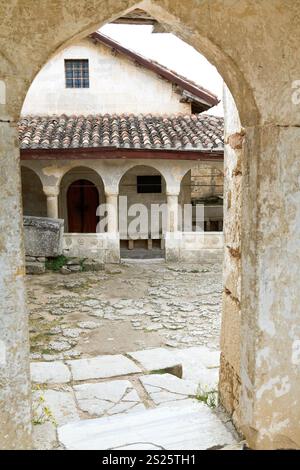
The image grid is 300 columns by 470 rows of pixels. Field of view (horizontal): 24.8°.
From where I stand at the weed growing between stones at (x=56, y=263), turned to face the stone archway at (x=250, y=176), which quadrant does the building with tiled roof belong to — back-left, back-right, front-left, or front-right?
back-left

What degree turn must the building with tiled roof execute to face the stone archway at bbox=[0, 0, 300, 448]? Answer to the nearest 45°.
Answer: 0° — it already faces it

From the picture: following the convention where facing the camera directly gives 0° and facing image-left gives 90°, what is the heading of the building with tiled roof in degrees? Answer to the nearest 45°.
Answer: approximately 0°

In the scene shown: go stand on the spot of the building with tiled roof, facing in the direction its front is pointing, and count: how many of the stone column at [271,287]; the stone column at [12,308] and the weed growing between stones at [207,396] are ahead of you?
3

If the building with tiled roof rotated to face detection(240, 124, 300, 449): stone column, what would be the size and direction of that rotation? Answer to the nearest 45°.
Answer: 0° — it already faces it
